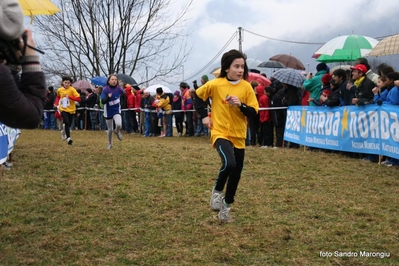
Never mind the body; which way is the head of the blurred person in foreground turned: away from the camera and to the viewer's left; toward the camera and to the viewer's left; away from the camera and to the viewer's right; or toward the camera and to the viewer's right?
away from the camera and to the viewer's right

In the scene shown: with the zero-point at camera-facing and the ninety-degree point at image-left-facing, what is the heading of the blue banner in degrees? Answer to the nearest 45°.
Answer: approximately 45°

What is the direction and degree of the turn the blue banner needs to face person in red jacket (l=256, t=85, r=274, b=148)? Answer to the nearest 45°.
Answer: approximately 90° to its right

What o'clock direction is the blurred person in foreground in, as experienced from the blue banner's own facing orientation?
The blurred person in foreground is roughly at 11 o'clock from the blue banner.

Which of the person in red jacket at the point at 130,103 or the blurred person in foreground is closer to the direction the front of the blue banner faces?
the blurred person in foreground

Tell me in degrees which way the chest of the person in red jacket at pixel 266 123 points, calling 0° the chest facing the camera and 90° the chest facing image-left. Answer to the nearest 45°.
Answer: approximately 90°

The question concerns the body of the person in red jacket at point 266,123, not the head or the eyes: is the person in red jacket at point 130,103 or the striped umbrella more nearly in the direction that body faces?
the person in red jacket

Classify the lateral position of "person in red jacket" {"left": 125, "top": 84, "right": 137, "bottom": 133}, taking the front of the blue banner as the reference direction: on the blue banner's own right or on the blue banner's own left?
on the blue banner's own right
